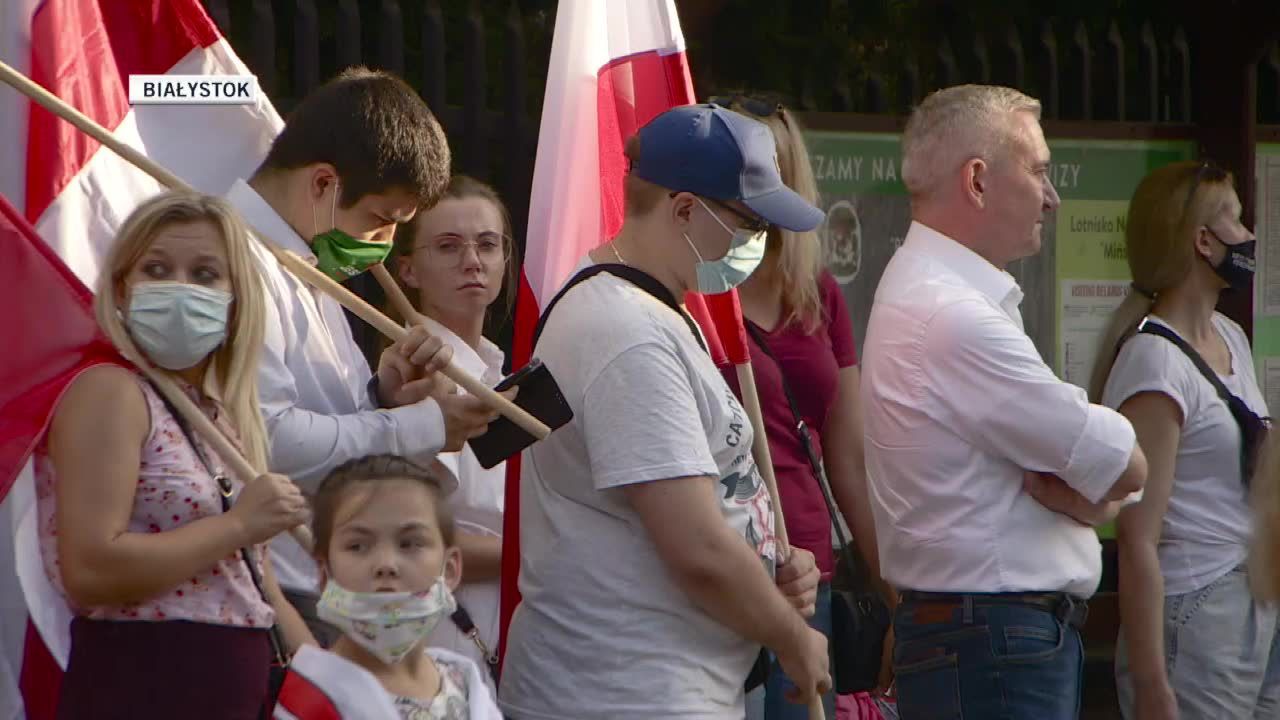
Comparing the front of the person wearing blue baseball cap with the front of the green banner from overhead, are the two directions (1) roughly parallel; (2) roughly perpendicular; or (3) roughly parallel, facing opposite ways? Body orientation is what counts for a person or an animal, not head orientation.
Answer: roughly perpendicular

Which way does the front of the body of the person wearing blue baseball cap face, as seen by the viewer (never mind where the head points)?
to the viewer's right

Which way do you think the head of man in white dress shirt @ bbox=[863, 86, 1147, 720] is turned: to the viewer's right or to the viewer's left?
to the viewer's right

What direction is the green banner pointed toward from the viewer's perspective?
toward the camera

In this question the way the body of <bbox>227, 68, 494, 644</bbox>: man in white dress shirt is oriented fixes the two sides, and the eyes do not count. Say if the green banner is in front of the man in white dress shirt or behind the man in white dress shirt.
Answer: in front

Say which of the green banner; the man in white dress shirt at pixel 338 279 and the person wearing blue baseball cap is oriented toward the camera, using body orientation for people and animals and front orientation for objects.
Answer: the green banner

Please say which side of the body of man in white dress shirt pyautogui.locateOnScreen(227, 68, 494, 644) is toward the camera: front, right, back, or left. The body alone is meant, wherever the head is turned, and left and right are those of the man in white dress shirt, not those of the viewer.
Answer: right

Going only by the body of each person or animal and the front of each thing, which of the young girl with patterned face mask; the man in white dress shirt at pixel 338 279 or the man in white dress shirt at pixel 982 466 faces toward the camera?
the young girl with patterned face mask

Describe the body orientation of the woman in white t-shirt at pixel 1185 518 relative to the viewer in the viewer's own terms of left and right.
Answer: facing the viewer and to the right of the viewer

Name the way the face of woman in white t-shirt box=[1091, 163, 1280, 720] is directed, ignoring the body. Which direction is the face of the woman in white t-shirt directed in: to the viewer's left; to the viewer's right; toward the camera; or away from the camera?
to the viewer's right

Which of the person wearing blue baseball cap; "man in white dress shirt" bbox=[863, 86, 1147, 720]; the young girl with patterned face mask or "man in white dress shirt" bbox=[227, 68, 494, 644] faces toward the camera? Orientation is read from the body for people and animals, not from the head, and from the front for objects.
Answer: the young girl with patterned face mask
